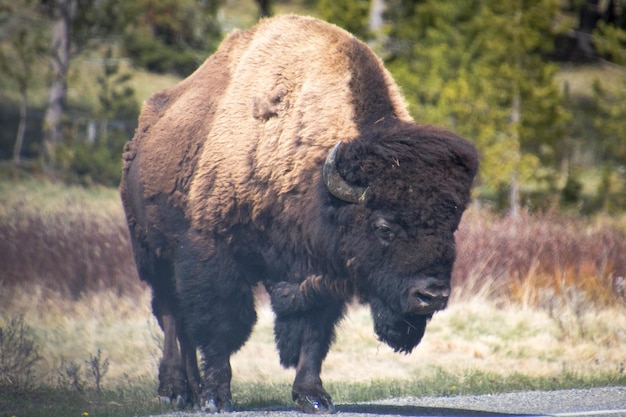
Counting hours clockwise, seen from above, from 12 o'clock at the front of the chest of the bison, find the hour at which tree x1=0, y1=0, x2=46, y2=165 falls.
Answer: The tree is roughly at 7 o'clock from the bison.

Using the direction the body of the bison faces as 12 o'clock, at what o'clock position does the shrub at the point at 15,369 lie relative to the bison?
The shrub is roughly at 5 o'clock from the bison.

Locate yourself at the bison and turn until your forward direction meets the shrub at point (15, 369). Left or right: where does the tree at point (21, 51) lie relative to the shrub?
right

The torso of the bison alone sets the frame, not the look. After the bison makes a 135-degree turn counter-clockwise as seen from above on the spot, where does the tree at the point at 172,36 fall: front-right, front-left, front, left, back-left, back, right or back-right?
front

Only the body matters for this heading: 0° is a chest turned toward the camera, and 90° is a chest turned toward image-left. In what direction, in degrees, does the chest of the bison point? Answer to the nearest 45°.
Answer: approximately 315°

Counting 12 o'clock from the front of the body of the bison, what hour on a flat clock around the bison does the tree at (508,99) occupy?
The tree is roughly at 8 o'clock from the bison.
